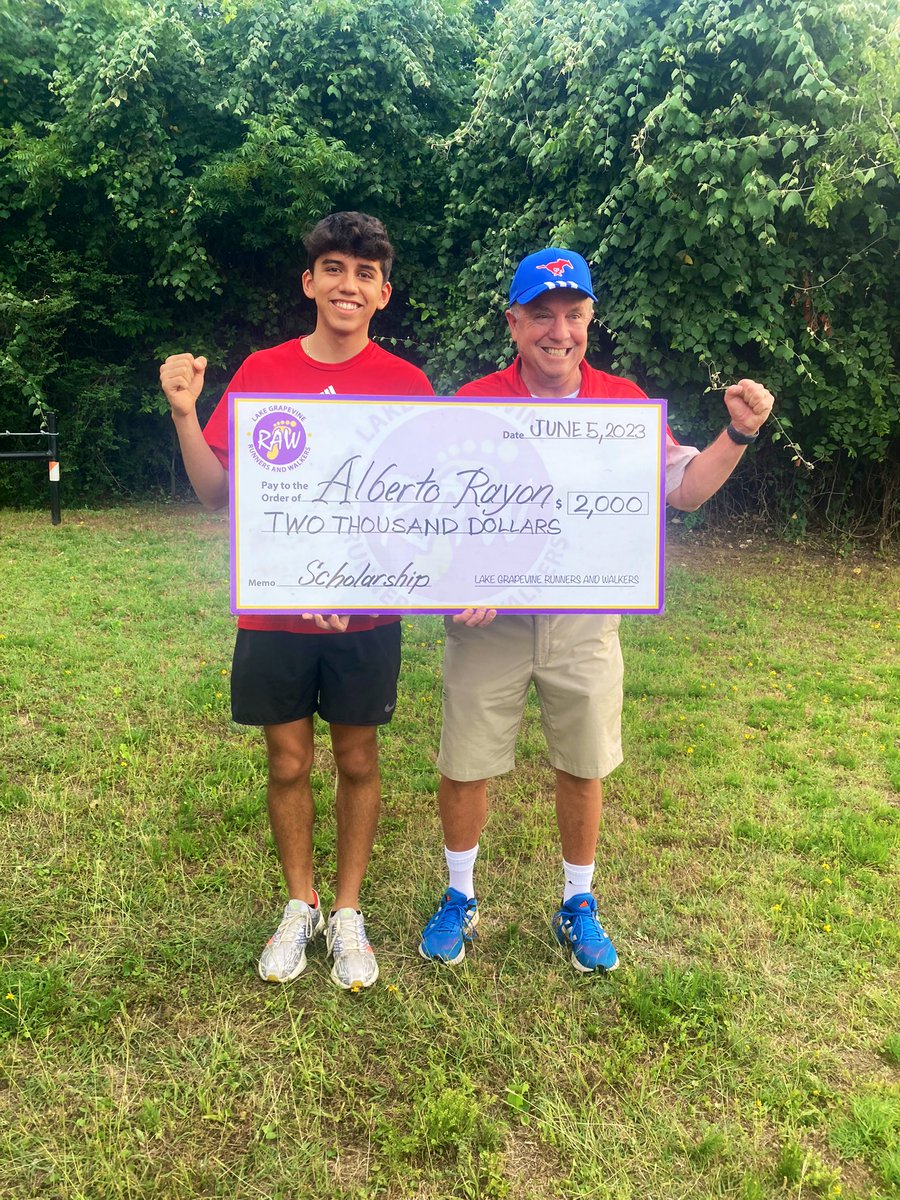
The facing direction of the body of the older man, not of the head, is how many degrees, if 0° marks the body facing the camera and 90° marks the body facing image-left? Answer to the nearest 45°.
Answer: approximately 0°

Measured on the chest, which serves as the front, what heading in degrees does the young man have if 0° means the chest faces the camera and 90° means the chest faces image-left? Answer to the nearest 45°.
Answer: approximately 0°

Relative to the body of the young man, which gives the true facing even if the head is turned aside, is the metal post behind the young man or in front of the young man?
behind

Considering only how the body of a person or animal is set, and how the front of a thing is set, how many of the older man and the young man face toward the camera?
2
